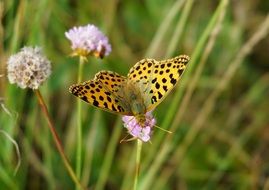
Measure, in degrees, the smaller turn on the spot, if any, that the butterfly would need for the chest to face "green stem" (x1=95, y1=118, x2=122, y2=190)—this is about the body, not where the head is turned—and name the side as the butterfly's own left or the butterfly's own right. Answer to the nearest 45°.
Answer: approximately 180°

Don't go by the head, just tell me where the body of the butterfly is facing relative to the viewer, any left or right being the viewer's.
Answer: facing the viewer

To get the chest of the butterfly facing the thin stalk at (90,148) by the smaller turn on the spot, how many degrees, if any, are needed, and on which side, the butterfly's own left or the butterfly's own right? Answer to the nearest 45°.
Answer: approximately 180°
